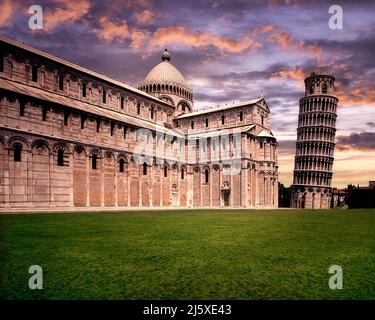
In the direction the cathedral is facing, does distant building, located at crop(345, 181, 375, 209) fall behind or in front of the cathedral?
behind

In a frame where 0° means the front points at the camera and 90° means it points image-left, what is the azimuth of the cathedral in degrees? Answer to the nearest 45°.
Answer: approximately 45°
